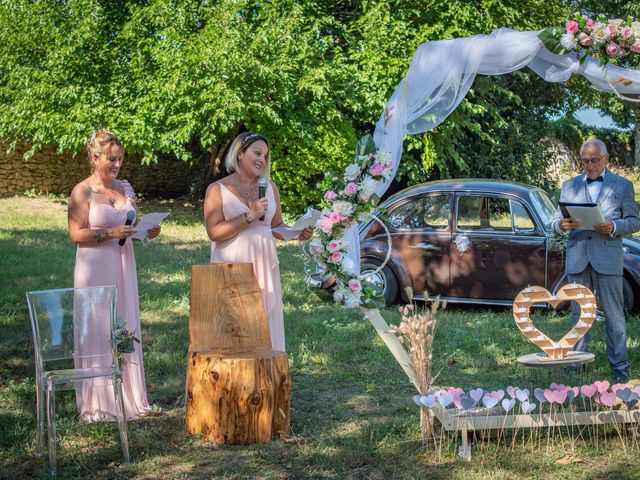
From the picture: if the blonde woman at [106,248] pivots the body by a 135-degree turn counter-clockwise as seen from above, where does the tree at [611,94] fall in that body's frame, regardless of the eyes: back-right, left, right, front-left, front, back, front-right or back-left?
front-right

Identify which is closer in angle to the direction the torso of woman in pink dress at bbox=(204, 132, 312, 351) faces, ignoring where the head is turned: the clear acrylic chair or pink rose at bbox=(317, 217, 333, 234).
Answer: the pink rose

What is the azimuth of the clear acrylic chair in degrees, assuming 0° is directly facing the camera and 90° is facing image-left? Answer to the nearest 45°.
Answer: approximately 315°

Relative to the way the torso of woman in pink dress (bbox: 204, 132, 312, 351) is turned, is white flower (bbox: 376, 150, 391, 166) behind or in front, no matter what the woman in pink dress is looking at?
in front

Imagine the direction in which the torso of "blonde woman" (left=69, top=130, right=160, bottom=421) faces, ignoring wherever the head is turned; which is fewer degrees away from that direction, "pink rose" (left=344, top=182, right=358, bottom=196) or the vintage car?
the pink rose

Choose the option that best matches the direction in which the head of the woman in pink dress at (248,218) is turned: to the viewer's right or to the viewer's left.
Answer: to the viewer's right

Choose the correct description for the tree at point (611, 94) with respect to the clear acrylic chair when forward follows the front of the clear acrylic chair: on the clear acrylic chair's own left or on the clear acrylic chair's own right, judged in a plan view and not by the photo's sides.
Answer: on the clear acrylic chair's own left

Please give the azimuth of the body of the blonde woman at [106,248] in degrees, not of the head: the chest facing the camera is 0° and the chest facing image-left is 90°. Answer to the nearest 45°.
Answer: approximately 315°
